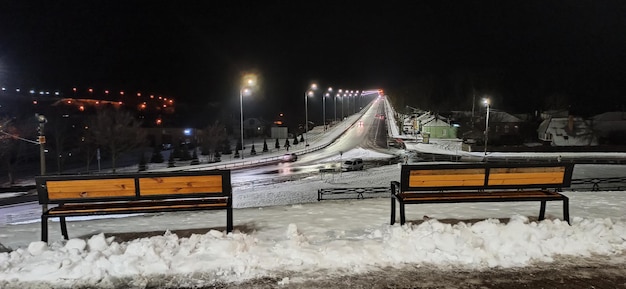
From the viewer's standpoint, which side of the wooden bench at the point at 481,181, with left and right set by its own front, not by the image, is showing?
back

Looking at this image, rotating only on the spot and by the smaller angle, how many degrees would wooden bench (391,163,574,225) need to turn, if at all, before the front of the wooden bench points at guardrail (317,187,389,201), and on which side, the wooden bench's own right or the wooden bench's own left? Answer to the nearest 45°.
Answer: approximately 45° to the wooden bench's own left

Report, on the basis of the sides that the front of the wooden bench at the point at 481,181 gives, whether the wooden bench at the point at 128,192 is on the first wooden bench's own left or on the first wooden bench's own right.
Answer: on the first wooden bench's own left

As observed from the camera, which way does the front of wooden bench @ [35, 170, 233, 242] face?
facing away from the viewer

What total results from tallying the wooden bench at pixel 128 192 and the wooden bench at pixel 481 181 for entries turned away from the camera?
2

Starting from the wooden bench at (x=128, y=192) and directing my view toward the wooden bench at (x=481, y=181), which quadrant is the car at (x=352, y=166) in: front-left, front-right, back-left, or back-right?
front-left
